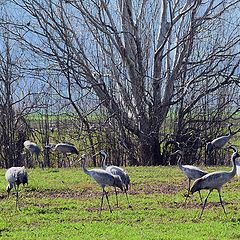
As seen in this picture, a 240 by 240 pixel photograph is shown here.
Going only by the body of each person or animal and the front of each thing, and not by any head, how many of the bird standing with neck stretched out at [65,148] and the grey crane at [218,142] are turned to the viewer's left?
1

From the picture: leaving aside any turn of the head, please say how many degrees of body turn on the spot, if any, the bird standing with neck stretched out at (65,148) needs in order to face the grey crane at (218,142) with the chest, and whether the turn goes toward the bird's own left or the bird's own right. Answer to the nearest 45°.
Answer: approximately 180°

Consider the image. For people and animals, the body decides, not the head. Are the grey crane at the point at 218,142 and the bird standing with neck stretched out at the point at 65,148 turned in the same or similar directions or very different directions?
very different directions

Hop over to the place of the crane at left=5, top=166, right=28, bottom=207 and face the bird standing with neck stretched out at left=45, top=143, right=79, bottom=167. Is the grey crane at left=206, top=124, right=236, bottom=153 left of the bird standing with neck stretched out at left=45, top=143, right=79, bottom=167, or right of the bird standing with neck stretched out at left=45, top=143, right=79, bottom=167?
right

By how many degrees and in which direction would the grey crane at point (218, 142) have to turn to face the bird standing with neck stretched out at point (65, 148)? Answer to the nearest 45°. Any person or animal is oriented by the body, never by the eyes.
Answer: approximately 180°

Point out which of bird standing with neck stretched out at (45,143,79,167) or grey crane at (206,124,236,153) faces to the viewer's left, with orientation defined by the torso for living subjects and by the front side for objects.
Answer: the bird standing with neck stretched out

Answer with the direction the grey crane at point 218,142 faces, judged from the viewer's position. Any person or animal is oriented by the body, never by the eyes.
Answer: facing to the right of the viewer

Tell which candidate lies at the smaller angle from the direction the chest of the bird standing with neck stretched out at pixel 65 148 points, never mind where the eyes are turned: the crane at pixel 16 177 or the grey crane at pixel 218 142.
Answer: the crane

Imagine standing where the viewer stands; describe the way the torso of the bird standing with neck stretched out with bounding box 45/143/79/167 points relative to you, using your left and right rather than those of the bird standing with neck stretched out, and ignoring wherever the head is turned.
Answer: facing to the left of the viewer

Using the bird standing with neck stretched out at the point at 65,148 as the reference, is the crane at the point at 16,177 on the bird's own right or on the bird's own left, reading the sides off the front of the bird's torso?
on the bird's own left
